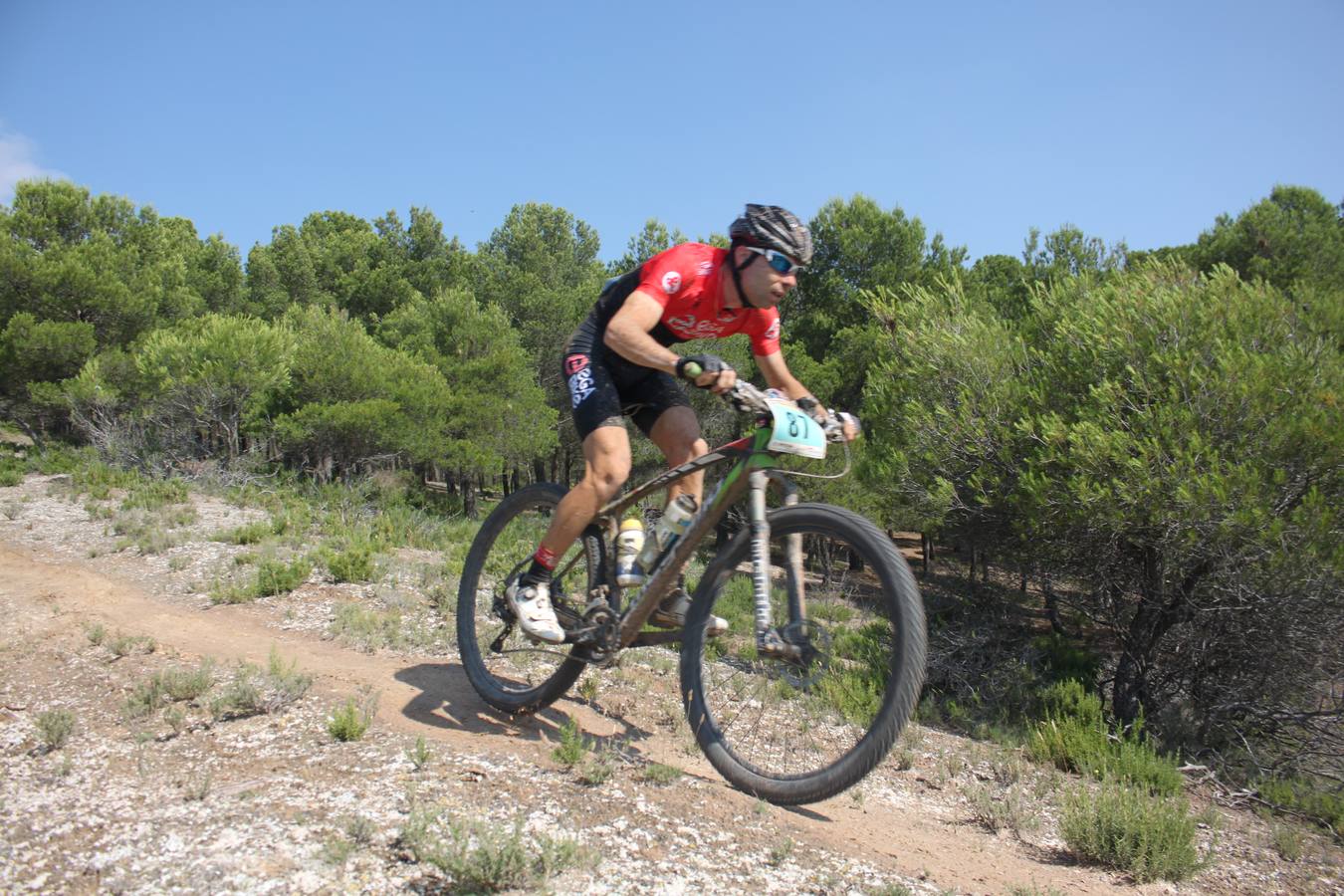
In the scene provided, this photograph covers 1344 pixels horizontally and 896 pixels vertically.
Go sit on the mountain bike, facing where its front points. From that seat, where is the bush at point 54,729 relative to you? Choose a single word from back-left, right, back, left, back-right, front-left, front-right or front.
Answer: back-right

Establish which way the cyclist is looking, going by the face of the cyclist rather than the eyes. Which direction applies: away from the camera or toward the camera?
toward the camera

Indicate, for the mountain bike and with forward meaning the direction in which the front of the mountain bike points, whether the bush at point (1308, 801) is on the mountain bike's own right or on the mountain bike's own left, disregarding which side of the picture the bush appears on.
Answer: on the mountain bike's own left

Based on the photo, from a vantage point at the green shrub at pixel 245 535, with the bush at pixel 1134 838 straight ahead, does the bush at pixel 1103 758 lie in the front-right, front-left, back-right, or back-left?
front-left

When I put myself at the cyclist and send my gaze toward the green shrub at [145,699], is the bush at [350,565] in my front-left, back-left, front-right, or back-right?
front-right

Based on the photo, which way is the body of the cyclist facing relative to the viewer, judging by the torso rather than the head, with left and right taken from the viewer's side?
facing the viewer and to the right of the viewer

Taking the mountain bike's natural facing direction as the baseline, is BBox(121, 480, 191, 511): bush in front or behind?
behind

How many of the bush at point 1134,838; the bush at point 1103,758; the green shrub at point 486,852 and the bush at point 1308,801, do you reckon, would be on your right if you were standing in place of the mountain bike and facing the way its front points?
1

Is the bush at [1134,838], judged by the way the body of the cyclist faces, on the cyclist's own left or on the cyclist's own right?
on the cyclist's own left
